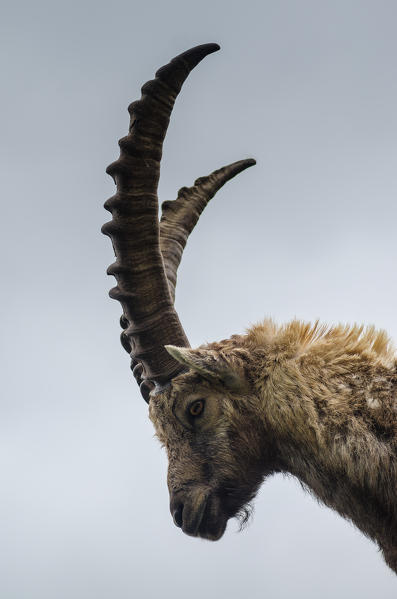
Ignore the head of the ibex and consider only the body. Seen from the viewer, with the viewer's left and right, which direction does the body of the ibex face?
facing to the left of the viewer
